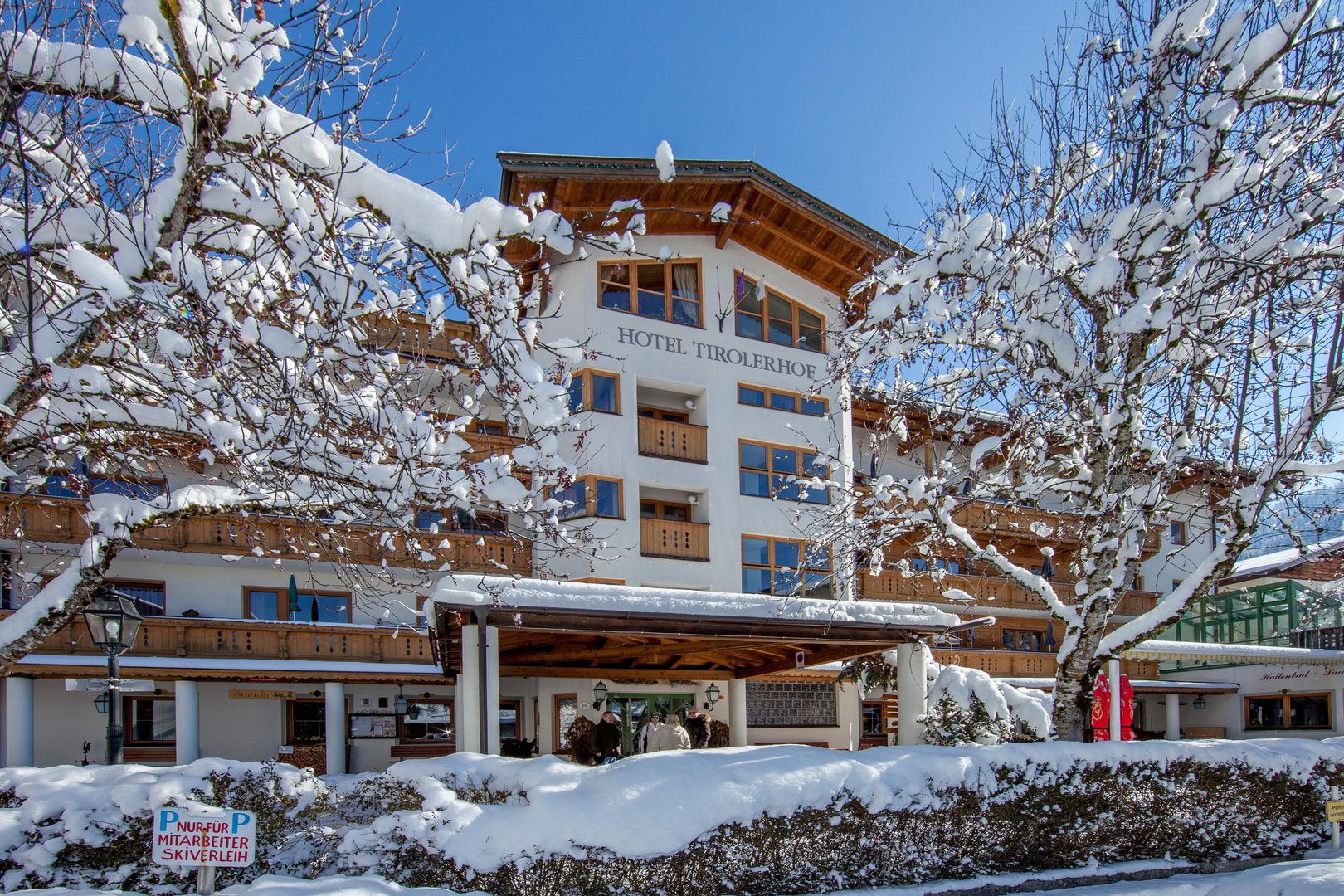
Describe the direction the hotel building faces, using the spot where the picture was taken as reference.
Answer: facing the viewer

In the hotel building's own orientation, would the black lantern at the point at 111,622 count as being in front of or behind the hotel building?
in front

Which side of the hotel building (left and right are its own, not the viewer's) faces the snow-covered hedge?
front

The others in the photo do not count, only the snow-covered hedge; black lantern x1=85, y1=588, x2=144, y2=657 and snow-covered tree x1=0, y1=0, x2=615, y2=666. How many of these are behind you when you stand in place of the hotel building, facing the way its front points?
0
